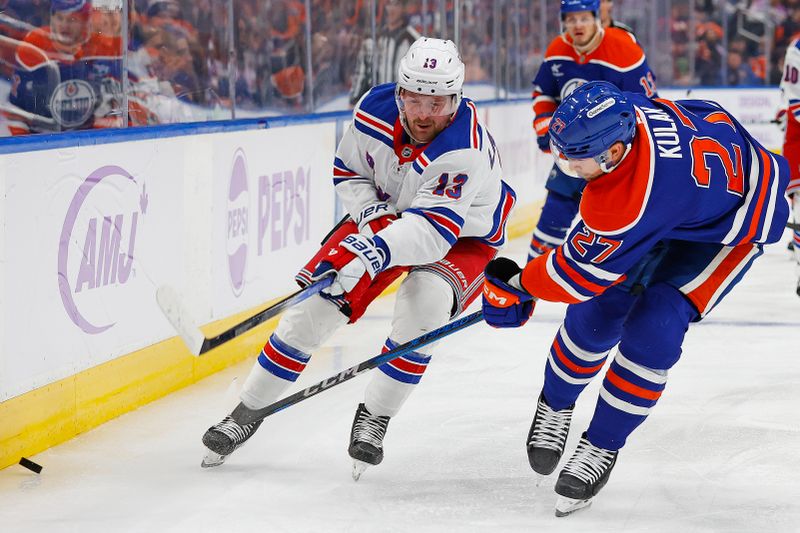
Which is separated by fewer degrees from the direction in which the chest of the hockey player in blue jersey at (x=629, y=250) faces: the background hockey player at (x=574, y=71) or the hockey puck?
the hockey puck

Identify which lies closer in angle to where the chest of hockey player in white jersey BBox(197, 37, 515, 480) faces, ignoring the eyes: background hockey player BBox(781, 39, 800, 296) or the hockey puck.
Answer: the hockey puck

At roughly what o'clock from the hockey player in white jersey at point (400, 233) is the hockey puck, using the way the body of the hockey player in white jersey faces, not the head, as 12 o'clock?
The hockey puck is roughly at 1 o'clock from the hockey player in white jersey.

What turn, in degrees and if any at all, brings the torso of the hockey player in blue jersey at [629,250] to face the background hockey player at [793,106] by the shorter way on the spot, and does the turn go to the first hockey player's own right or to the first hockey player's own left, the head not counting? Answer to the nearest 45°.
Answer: approximately 135° to the first hockey player's own right

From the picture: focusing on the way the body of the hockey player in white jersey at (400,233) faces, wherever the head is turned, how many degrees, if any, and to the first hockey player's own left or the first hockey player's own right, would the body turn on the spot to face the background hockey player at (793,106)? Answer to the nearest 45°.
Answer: approximately 180°

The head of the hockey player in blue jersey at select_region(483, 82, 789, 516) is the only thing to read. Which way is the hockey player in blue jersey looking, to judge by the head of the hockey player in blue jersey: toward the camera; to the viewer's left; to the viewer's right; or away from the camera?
to the viewer's left

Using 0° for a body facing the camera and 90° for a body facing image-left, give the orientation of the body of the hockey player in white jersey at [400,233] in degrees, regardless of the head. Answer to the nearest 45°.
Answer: approximately 45°
